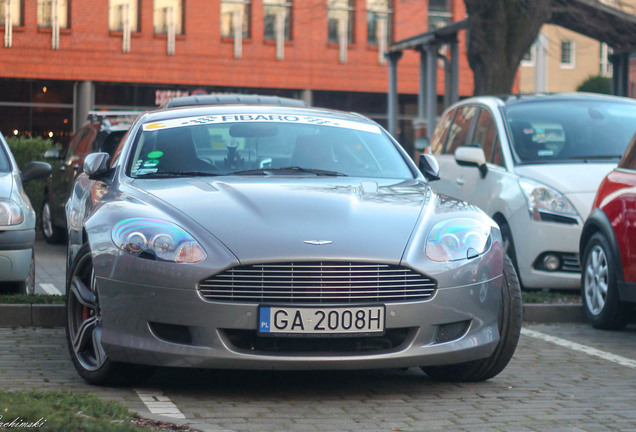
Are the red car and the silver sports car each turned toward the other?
no

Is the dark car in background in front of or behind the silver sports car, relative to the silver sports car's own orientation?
behind

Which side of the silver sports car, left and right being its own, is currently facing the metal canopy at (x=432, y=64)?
back

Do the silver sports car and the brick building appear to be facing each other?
no

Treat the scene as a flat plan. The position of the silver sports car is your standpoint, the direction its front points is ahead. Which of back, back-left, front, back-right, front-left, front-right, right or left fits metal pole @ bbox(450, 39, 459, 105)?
back

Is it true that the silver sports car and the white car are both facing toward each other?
no

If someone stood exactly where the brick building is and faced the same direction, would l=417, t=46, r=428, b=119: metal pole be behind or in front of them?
in front

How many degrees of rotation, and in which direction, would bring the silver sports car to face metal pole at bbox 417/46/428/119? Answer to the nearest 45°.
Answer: approximately 180°

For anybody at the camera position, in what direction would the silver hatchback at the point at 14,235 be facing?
facing the viewer

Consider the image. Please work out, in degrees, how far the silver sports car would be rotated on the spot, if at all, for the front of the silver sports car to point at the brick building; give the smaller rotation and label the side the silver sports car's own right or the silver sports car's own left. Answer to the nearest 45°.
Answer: approximately 180°

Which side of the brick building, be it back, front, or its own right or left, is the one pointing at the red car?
front

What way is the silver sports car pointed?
toward the camera

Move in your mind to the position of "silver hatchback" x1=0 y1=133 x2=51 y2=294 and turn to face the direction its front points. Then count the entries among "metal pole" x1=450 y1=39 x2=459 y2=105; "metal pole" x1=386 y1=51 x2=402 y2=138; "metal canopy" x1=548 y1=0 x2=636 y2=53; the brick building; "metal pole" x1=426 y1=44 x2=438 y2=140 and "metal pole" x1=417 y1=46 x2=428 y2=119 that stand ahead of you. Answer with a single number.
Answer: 0

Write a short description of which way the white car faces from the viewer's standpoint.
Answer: facing the viewer and to the right of the viewer

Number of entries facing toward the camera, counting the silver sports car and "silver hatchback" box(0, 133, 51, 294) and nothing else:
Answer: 2

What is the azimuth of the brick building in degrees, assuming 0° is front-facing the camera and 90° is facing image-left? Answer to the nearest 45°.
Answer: approximately 0°

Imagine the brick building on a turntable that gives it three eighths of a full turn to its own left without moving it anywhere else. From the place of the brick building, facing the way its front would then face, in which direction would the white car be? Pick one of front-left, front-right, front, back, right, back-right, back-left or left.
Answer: back-right
